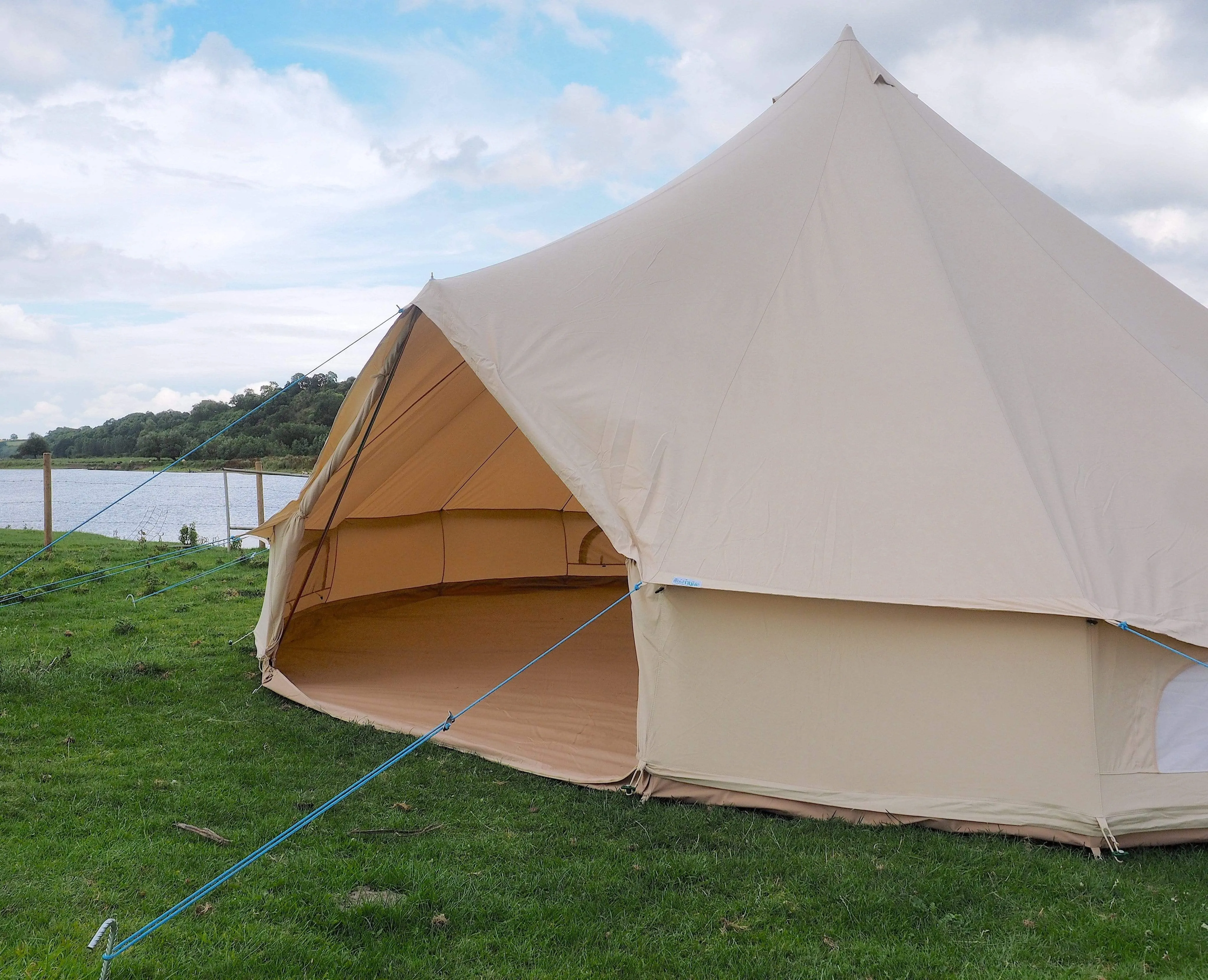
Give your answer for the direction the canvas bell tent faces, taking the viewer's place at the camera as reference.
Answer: facing the viewer and to the left of the viewer

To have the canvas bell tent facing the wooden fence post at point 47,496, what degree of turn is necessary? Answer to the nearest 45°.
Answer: approximately 90° to its right

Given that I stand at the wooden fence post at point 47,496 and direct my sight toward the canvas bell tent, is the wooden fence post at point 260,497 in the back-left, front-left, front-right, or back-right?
front-left

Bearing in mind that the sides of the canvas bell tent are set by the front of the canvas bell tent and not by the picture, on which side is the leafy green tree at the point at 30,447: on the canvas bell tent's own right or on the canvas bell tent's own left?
on the canvas bell tent's own right

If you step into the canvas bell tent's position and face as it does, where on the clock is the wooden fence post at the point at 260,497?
The wooden fence post is roughly at 3 o'clock from the canvas bell tent.
